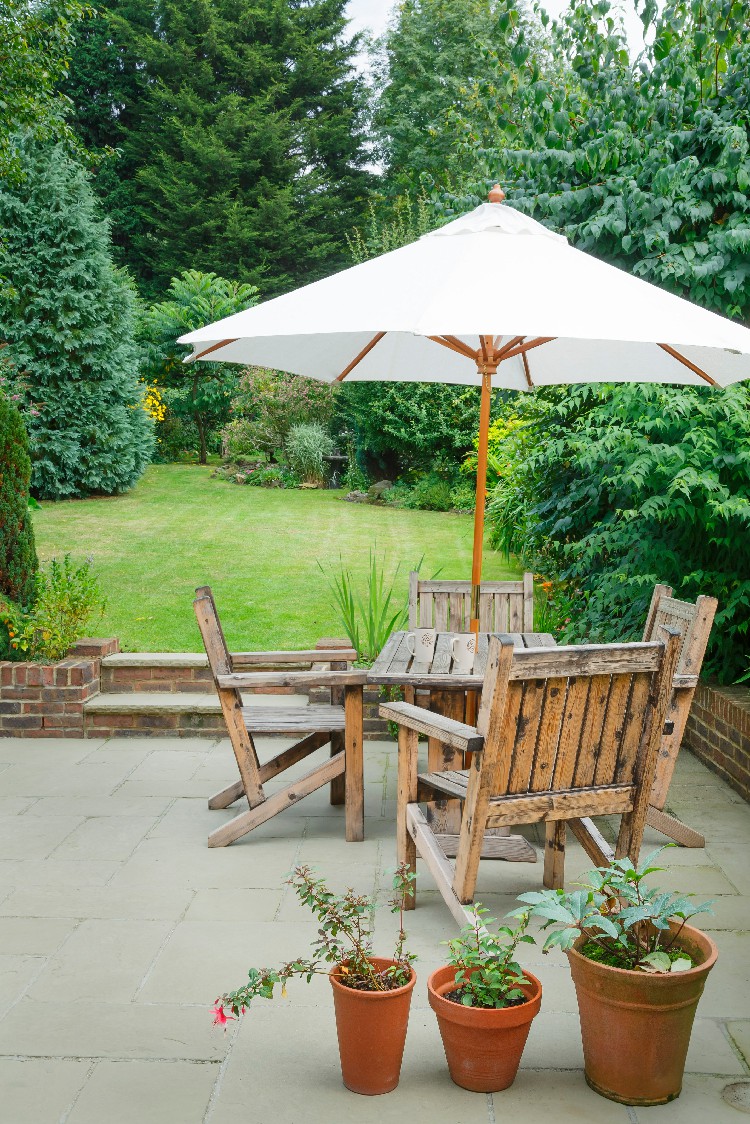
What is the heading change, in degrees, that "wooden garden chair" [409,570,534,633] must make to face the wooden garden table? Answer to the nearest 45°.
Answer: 0° — it already faces it

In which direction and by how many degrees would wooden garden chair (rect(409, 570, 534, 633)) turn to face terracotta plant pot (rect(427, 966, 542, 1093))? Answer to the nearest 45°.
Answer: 0° — it already faces it

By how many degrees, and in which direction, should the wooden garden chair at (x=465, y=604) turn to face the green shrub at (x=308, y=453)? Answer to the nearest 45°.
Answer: approximately 180°

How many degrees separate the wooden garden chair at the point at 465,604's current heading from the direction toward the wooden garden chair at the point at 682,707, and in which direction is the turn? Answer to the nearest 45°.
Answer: approximately 45° to its left

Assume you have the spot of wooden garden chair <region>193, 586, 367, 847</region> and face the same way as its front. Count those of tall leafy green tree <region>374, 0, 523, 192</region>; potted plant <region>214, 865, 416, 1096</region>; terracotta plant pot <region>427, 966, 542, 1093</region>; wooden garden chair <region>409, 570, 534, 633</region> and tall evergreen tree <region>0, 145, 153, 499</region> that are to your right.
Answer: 2

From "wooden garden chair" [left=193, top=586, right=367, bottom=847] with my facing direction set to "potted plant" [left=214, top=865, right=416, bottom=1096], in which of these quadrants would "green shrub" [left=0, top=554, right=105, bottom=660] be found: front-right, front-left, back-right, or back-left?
back-right

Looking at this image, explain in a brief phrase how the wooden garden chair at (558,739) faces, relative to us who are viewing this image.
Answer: facing away from the viewer and to the left of the viewer

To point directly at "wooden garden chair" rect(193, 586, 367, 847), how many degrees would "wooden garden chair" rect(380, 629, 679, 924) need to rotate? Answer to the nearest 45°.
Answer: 0° — it already faces it

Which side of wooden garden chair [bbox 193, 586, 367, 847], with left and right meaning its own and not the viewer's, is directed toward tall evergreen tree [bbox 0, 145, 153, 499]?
left

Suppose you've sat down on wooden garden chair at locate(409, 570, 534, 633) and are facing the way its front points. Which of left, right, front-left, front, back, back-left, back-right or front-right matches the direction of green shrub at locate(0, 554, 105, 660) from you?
right

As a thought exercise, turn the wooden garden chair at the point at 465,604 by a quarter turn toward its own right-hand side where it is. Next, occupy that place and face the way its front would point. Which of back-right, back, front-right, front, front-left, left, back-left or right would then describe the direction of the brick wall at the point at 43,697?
front

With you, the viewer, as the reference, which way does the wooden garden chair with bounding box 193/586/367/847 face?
facing to the right of the viewer

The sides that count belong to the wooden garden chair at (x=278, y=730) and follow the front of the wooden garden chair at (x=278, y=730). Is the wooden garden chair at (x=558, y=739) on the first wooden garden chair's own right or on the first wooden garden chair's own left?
on the first wooden garden chair's own right

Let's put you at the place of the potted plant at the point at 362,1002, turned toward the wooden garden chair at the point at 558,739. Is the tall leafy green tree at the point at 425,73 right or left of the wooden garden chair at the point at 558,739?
left
